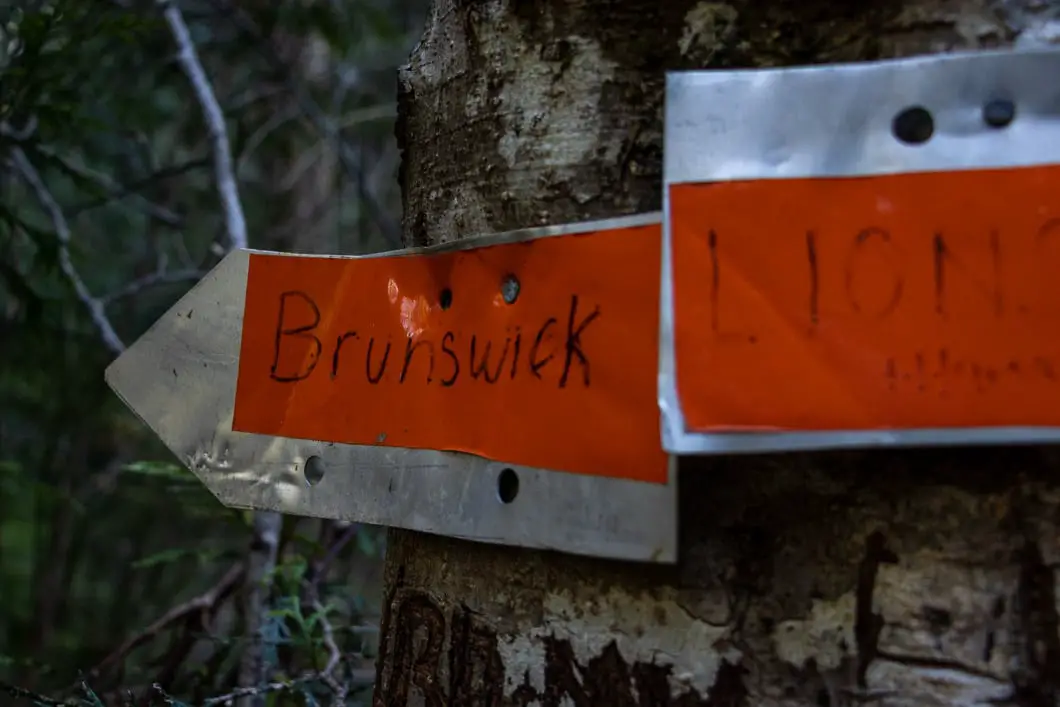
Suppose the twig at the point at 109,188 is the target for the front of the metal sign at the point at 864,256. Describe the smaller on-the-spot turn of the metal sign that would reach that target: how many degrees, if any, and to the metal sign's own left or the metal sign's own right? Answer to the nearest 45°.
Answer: approximately 135° to the metal sign's own right

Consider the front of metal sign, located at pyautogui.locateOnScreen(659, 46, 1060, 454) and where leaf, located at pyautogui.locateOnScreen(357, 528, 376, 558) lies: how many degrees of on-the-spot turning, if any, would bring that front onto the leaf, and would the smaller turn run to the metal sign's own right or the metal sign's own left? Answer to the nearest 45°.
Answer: approximately 135° to the metal sign's own right

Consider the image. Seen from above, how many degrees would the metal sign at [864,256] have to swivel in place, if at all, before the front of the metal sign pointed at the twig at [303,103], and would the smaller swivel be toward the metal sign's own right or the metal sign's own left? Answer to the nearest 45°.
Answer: approximately 135° to the metal sign's own right

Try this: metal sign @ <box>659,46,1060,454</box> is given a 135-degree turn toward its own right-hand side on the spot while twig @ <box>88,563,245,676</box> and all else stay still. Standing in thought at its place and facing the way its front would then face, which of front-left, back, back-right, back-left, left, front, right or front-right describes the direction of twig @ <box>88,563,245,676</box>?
front

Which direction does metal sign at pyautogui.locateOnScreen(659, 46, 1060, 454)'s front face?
toward the camera

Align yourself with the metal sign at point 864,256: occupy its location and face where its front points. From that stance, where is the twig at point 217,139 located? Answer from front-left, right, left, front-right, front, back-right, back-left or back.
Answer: back-right
